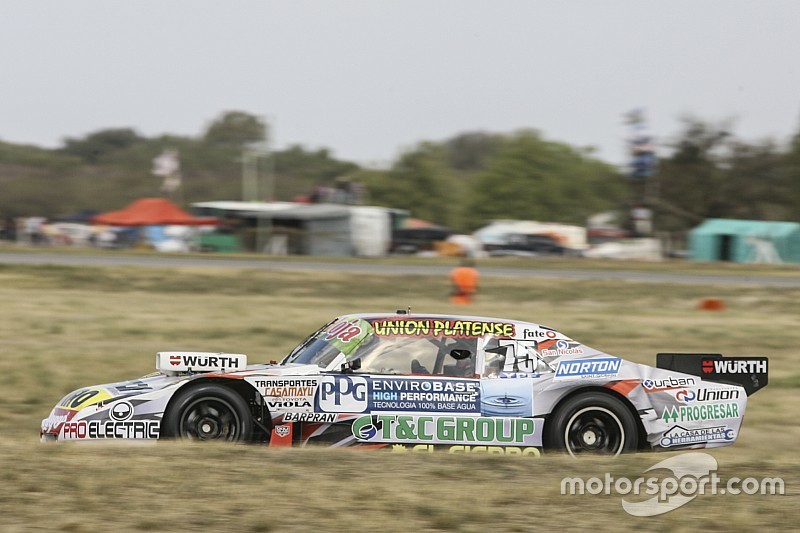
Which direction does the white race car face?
to the viewer's left

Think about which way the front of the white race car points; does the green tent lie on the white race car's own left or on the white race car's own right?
on the white race car's own right

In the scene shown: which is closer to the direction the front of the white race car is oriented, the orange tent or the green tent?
the orange tent

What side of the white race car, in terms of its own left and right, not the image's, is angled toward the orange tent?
right
